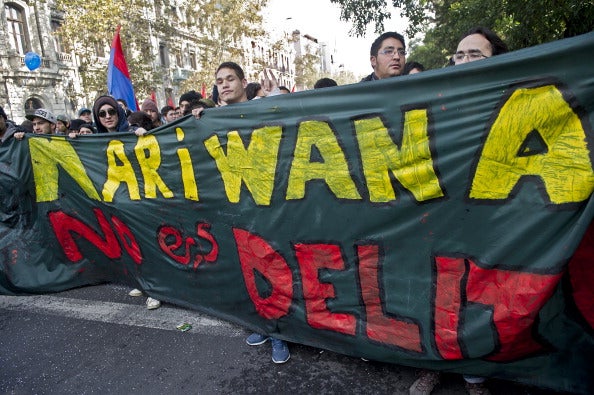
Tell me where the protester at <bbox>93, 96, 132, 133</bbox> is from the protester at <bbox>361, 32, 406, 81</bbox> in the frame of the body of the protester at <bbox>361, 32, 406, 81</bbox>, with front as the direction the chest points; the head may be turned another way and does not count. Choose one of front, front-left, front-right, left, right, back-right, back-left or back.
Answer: back-right

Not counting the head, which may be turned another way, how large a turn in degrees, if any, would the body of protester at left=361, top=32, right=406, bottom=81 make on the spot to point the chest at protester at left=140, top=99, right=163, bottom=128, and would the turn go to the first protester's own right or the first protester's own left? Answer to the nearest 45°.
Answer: approximately 180°

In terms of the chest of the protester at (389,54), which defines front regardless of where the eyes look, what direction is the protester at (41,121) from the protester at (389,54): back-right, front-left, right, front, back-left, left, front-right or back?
back-right

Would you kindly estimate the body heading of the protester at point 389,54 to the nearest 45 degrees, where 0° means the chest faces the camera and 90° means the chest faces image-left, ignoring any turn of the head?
approximately 315°

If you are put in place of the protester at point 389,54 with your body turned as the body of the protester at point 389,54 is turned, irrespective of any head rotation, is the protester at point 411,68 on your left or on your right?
on your left
